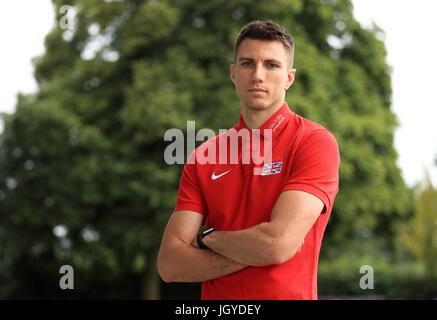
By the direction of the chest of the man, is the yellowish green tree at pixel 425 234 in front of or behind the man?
behind

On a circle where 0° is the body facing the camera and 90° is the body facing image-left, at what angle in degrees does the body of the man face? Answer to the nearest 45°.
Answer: approximately 45°
